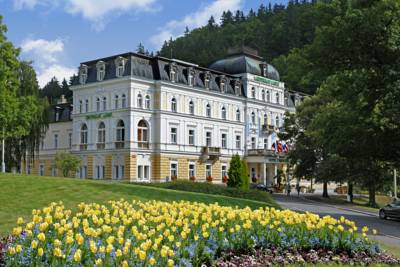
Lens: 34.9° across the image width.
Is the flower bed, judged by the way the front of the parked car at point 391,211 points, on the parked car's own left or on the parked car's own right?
on the parked car's own left

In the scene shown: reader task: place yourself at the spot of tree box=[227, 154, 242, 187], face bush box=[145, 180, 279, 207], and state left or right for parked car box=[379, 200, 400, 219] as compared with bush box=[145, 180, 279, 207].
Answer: left

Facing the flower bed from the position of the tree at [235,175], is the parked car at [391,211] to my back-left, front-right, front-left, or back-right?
front-left

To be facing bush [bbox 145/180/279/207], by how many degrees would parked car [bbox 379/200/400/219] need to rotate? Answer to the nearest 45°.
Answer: approximately 45° to its left

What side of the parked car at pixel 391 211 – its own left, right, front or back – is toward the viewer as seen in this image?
left

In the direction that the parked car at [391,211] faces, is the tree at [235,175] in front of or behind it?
in front
